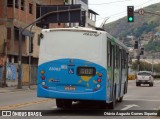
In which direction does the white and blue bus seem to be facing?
away from the camera
